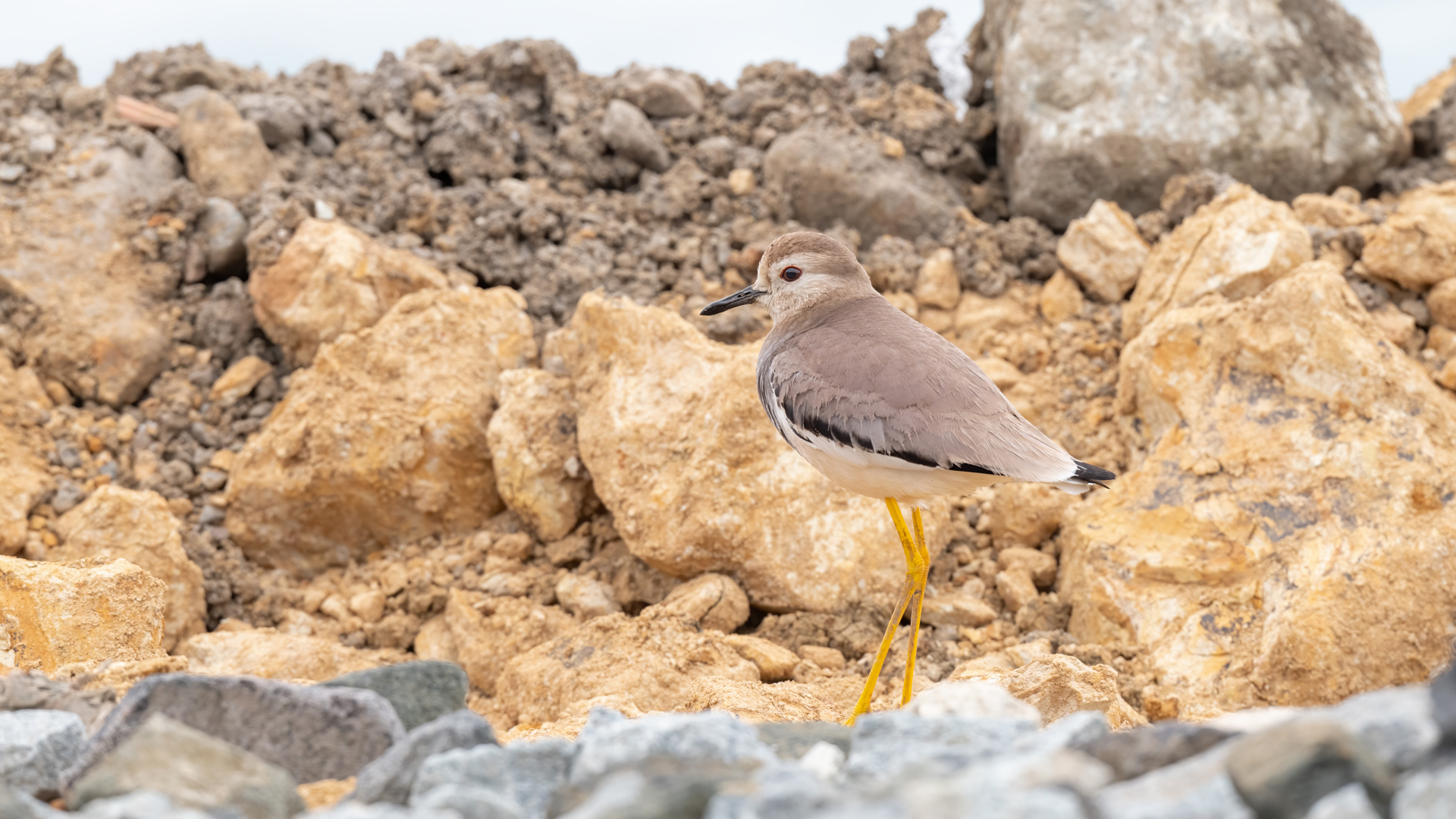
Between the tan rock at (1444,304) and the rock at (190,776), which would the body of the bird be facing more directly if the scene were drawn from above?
the rock

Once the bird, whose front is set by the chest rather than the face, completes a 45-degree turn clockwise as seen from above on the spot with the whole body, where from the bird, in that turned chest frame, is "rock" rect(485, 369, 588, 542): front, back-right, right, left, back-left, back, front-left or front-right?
front

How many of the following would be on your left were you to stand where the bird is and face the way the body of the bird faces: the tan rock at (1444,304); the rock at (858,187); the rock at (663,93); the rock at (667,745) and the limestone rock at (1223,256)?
1

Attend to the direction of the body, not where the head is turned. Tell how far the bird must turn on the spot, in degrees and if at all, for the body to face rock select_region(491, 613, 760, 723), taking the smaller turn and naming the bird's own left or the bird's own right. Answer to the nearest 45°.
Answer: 0° — it already faces it

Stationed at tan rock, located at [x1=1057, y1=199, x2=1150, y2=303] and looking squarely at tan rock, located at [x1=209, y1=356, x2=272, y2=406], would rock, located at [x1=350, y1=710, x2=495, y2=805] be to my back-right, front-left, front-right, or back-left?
front-left

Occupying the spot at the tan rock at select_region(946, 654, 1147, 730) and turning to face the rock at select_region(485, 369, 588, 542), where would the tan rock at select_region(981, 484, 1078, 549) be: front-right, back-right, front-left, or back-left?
front-right

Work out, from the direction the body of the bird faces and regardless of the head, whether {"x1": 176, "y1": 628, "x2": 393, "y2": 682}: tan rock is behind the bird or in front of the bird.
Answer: in front

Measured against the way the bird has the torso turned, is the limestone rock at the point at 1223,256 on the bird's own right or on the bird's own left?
on the bird's own right

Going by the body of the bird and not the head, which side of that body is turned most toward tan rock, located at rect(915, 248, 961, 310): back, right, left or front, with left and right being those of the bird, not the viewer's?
right

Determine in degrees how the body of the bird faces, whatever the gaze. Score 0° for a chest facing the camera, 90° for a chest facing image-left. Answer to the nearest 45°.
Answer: approximately 90°
